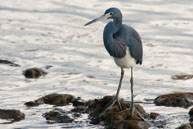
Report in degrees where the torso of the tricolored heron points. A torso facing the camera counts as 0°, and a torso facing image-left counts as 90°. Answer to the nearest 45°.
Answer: approximately 45°

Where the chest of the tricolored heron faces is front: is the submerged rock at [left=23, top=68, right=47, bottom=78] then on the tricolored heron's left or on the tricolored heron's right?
on the tricolored heron's right

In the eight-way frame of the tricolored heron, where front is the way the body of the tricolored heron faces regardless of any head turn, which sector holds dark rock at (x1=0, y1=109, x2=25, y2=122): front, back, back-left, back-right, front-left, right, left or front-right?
front-right

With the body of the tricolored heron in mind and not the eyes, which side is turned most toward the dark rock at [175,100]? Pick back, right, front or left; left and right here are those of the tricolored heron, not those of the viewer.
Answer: back

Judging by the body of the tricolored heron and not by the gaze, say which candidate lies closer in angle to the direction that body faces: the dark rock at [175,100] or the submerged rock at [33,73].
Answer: the submerged rock
